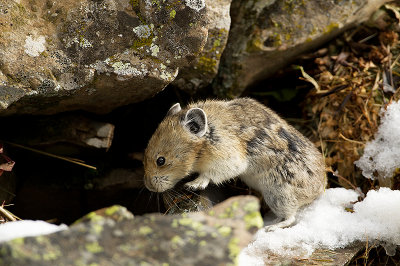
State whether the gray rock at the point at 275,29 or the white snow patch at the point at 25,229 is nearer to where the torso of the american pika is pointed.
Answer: the white snow patch

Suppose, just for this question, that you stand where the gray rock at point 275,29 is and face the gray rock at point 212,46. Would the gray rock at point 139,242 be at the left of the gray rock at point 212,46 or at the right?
left

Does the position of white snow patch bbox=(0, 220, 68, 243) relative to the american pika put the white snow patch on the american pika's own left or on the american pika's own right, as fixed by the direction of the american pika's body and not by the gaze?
on the american pika's own left

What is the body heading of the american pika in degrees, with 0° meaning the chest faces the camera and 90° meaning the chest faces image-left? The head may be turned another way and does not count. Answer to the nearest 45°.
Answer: approximately 90°

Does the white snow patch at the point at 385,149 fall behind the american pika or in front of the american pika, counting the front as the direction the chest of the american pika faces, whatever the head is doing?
behind

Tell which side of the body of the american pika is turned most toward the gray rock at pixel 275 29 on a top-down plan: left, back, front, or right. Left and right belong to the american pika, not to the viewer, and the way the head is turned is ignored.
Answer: right
